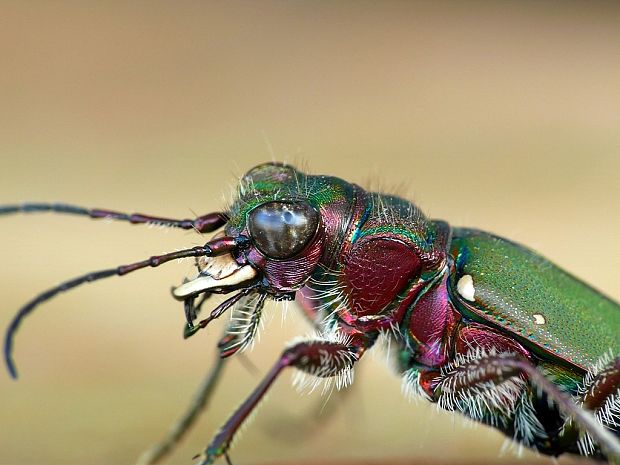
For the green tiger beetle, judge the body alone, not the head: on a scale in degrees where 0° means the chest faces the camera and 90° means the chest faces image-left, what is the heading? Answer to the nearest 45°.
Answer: approximately 90°
